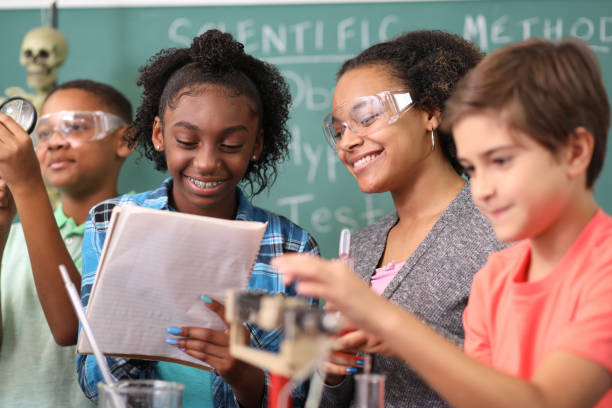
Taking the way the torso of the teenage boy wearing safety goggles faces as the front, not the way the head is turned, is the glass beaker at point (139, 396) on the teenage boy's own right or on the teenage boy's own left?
on the teenage boy's own left

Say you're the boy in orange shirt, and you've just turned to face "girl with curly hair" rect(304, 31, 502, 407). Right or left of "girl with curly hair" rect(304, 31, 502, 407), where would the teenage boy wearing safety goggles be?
left

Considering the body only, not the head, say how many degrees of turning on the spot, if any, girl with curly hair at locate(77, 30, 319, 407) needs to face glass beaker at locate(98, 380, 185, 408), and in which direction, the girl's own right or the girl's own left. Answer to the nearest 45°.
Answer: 0° — they already face it

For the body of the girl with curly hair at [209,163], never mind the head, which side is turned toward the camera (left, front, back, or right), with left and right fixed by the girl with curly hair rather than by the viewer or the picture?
front

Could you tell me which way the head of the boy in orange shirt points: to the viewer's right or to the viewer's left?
to the viewer's left

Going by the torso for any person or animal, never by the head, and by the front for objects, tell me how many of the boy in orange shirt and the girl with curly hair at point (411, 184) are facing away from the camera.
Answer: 0

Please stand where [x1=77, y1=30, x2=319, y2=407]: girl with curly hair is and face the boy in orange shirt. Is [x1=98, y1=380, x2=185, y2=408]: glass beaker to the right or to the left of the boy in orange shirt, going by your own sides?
right

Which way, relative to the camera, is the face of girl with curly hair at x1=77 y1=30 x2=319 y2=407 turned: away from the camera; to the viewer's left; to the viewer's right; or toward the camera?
toward the camera

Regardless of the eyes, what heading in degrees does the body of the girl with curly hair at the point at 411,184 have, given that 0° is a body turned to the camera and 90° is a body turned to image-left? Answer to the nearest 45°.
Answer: approximately 45°

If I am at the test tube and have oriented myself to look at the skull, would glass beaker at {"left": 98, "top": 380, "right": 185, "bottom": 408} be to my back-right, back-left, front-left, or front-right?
front-left

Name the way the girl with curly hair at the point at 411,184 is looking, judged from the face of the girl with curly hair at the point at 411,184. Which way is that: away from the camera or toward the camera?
toward the camera

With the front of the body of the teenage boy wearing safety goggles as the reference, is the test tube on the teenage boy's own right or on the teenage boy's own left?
on the teenage boy's own left

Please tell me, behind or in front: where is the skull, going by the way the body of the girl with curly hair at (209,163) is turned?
behind

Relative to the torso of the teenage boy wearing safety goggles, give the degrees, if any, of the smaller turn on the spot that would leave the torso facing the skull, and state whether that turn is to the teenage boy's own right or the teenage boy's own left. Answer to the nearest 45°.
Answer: approximately 135° to the teenage boy's own right

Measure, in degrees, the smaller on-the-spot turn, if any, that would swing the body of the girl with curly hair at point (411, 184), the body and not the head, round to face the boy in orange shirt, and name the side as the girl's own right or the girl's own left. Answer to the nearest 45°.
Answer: approximately 45° to the girl's own left

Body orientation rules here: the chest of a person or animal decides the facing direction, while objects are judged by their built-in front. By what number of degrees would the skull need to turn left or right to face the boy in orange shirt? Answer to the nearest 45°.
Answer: approximately 45° to its left
